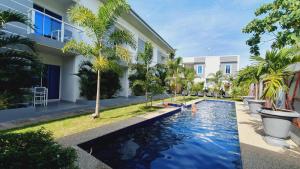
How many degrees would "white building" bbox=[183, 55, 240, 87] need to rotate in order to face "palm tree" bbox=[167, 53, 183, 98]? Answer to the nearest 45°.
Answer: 0° — it already faces it

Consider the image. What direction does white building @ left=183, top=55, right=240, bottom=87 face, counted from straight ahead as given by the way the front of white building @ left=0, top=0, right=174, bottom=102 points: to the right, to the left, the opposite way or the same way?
to the right

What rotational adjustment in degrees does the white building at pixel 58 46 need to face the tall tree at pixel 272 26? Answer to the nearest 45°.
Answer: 0° — it already faces it

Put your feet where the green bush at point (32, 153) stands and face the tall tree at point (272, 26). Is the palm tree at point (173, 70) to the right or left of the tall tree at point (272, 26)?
left

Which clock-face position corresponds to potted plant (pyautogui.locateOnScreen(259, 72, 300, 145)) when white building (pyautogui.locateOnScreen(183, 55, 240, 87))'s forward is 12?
The potted plant is roughly at 12 o'clock from the white building.

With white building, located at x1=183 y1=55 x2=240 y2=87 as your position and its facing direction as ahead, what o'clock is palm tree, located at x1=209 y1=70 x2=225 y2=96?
The palm tree is roughly at 12 o'clock from the white building.

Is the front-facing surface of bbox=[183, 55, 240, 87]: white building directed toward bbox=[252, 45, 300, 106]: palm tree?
yes

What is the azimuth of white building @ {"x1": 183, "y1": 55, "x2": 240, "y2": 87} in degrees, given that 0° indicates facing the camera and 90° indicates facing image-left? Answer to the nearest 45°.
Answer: approximately 0°

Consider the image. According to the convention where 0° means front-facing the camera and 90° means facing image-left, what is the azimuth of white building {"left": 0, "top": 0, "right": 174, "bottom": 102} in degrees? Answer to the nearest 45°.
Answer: approximately 315°

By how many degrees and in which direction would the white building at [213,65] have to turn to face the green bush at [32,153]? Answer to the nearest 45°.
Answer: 0° — it already faces it
